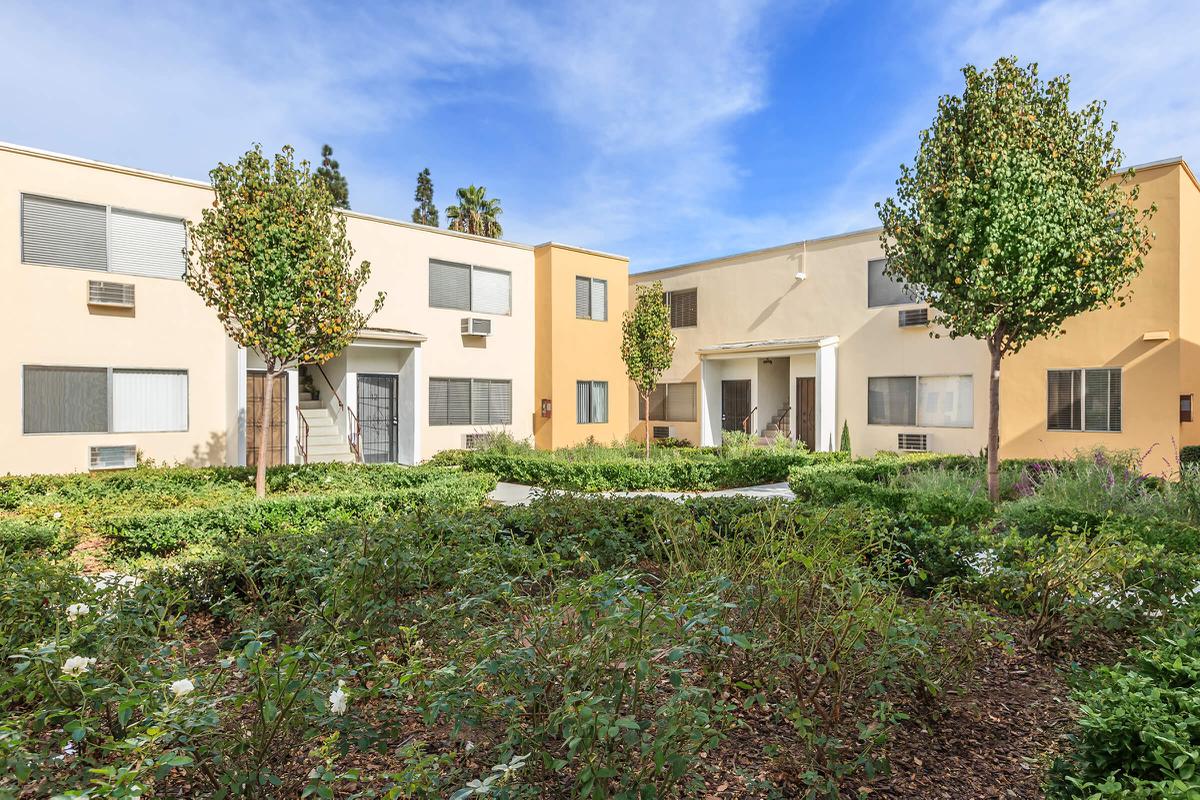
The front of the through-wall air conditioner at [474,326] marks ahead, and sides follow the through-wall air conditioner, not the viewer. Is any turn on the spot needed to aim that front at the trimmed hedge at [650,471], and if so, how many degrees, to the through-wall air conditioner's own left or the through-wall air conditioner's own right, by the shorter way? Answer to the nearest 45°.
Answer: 0° — it already faces it

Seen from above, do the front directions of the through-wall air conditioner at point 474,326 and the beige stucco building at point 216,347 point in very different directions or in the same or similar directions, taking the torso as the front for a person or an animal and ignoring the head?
same or similar directions

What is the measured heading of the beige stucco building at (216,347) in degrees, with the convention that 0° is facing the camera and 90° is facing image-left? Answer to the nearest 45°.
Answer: approximately 315°

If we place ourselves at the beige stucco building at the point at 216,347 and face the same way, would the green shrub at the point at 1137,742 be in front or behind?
in front

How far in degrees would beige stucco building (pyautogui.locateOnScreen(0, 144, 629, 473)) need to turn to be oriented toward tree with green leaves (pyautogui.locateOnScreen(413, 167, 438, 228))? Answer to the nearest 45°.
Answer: approximately 135° to its left

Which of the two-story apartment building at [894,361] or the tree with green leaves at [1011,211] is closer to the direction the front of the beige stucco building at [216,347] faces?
the tree with green leaves

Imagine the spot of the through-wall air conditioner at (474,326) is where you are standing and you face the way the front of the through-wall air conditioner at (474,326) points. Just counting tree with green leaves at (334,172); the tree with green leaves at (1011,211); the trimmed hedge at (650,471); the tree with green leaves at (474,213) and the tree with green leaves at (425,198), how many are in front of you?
2

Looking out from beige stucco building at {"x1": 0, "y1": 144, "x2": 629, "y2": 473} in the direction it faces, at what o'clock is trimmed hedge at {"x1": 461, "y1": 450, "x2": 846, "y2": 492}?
The trimmed hedge is roughly at 11 o'clock from the beige stucco building.

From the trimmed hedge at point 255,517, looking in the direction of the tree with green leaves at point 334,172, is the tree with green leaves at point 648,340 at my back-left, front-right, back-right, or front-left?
front-right

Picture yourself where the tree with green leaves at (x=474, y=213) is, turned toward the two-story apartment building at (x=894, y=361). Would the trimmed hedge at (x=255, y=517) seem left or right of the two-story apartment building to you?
right

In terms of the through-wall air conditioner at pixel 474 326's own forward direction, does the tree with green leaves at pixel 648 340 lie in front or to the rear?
in front

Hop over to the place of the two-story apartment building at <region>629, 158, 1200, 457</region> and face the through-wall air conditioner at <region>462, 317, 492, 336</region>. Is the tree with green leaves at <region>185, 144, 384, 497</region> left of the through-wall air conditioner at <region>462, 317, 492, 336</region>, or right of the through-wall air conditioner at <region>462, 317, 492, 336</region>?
left

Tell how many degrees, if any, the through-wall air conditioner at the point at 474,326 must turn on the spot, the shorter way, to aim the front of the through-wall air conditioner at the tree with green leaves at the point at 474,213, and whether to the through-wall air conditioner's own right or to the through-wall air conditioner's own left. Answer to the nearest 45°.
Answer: approximately 135° to the through-wall air conditioner's own left

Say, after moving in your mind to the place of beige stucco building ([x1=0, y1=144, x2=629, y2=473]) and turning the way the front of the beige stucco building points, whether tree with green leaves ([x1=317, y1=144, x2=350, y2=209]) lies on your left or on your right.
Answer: on your left

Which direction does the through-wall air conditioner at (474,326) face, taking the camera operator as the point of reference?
facing the viewer and to the right of the viewer

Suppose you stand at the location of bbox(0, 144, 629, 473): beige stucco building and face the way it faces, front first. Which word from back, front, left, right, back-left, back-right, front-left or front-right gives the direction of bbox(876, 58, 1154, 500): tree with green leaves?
front
